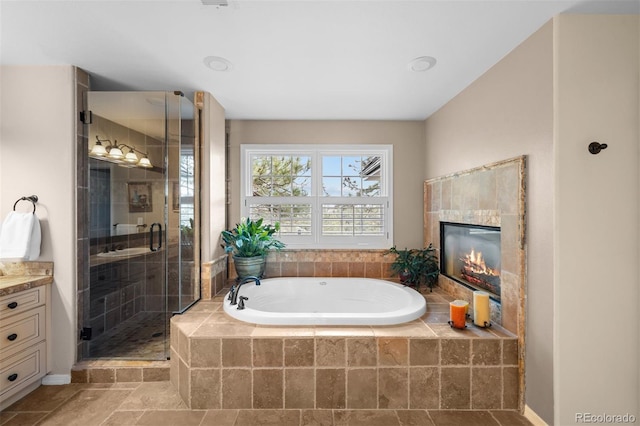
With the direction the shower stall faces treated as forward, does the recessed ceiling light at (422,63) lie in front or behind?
in front

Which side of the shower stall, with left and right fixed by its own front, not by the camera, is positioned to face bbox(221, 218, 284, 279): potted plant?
left

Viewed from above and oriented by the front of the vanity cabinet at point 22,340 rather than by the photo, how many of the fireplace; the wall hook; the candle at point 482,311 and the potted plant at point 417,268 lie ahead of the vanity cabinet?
4

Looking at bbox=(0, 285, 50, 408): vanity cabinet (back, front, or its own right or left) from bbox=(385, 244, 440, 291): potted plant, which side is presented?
front

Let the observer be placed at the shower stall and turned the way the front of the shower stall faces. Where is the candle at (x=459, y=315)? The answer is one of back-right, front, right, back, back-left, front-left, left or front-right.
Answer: front-left

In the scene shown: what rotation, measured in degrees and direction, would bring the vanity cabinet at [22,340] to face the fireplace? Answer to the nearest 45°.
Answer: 0° — it already faces it

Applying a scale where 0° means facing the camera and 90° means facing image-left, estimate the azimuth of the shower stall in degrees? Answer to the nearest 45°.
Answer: approximately 0°

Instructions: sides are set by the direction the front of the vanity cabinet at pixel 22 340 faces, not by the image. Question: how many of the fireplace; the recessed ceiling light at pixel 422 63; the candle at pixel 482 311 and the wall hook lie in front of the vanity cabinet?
4

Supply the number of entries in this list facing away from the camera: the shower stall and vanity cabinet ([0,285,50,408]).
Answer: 0

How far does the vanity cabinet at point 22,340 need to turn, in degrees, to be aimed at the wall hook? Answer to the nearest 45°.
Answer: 0° — it already faces it

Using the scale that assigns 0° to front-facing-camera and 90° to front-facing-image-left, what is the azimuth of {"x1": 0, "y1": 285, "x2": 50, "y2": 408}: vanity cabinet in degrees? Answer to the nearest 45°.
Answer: approximately 315°

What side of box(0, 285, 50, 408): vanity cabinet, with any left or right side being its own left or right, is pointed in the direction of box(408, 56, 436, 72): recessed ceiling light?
front
